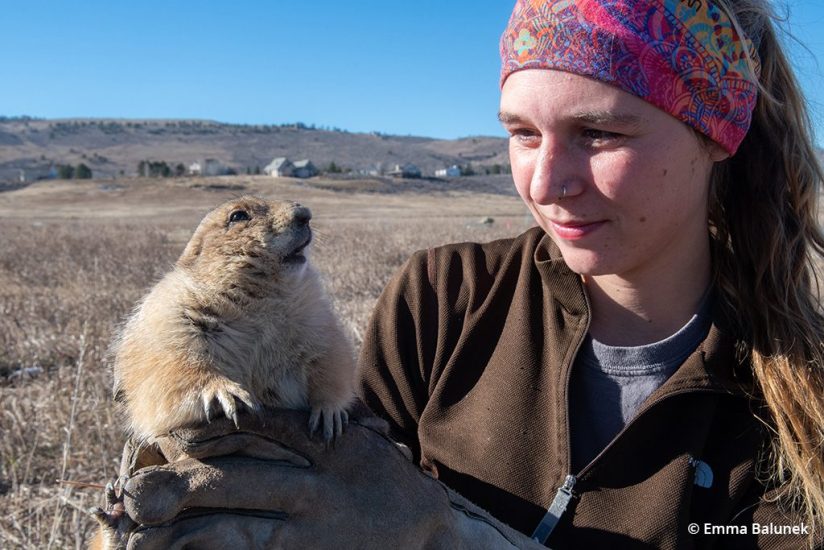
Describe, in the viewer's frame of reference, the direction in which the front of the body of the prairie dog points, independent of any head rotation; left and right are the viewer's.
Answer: facing the viewer and to the right of the viewer

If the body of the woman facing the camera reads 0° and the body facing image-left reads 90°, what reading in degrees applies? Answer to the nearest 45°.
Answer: approximately 45°

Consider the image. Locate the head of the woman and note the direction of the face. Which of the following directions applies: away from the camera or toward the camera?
toward the camera
